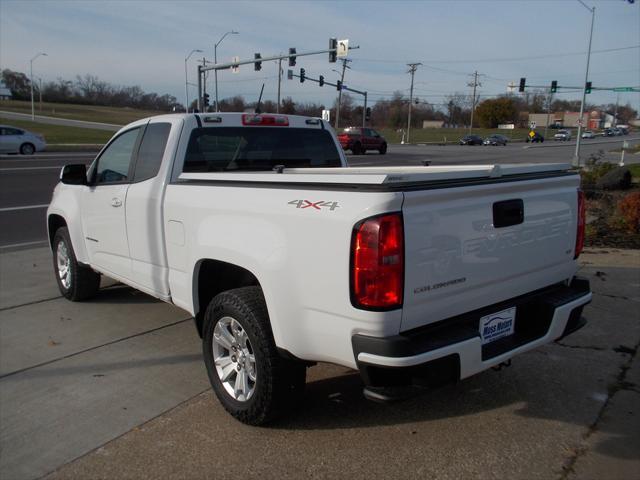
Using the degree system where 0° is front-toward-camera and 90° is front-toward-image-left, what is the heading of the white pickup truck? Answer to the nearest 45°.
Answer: approximately 135°

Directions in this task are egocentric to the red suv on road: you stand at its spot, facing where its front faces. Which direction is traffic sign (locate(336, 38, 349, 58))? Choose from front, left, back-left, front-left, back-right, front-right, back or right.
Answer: back-right

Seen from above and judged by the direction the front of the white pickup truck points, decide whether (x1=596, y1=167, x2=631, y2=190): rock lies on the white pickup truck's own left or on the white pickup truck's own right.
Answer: on the white pickup truck's own right

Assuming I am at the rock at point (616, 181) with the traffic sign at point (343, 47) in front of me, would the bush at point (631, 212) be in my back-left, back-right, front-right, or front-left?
back-left

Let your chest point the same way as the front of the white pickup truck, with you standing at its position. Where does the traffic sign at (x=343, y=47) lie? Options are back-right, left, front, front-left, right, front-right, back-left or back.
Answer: front-right

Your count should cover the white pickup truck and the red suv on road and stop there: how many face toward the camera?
0

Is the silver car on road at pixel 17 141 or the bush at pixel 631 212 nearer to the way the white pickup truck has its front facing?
the silver car on road

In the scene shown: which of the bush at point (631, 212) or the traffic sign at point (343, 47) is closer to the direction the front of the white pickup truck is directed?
the traffic sign

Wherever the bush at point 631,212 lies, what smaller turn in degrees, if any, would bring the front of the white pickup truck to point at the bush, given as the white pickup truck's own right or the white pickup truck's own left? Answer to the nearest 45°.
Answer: approximately 90° to the white pickup truck's own right
